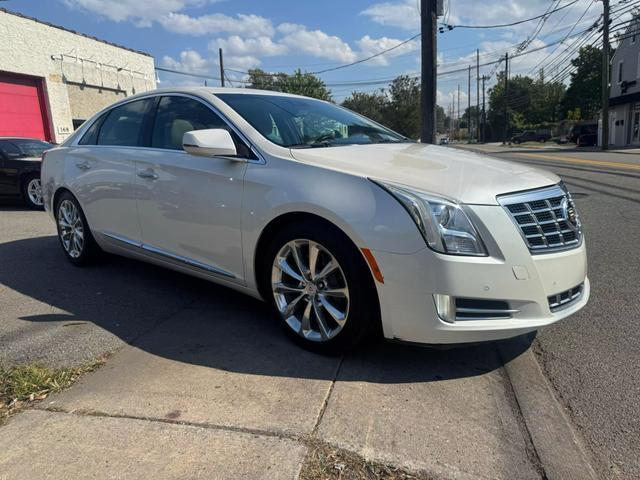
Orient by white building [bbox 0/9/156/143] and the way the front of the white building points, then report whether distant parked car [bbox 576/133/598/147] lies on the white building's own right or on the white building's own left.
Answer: on the white building's own left

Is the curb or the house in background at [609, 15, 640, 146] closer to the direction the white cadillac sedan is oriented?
the curb

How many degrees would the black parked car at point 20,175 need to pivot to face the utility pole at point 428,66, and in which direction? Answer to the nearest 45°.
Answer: approximately 45° to its left

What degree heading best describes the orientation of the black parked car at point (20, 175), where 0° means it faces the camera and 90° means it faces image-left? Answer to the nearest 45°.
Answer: approximately 315°

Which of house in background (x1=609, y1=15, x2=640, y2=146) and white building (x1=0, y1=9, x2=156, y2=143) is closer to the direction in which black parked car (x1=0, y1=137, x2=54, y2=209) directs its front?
the house in background

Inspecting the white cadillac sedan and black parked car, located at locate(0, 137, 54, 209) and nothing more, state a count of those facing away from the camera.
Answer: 0

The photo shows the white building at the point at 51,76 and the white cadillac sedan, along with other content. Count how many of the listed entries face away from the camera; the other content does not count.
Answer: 0

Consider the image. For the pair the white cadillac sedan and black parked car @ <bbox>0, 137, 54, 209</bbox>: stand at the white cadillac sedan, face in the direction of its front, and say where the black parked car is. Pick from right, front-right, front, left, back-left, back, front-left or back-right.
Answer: back

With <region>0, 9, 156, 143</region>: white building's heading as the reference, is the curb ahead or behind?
ahead
